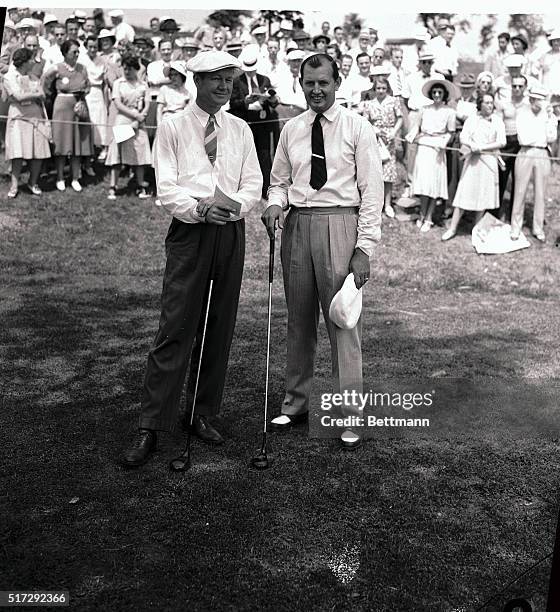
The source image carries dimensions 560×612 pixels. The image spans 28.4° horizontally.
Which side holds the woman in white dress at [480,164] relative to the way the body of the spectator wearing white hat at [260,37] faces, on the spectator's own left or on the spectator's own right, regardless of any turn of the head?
on the spectator's own left

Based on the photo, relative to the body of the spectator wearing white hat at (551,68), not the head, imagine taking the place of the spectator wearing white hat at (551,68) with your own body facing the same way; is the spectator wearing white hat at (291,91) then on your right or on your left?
on your right

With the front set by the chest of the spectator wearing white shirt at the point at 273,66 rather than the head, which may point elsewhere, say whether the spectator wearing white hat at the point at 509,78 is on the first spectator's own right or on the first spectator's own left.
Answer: on the first spectator's own left

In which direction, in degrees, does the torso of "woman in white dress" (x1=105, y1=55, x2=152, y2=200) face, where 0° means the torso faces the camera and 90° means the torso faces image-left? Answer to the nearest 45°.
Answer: approximately 0°

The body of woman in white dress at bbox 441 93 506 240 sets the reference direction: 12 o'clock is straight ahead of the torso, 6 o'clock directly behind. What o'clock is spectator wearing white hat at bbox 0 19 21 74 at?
The spectator wearing white hat is roughly at 3 o'clock from the woman in white dress.

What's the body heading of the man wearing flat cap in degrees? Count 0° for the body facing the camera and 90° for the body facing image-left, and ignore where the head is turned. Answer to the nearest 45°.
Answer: approximately 0°
